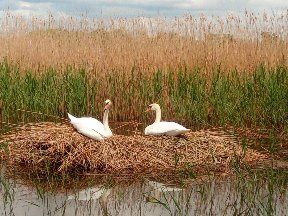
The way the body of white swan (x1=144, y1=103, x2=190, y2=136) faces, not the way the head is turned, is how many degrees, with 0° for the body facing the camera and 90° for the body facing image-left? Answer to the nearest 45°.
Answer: approximately 90°

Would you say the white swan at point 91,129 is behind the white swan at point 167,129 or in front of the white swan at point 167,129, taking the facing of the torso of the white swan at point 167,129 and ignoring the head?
in front
